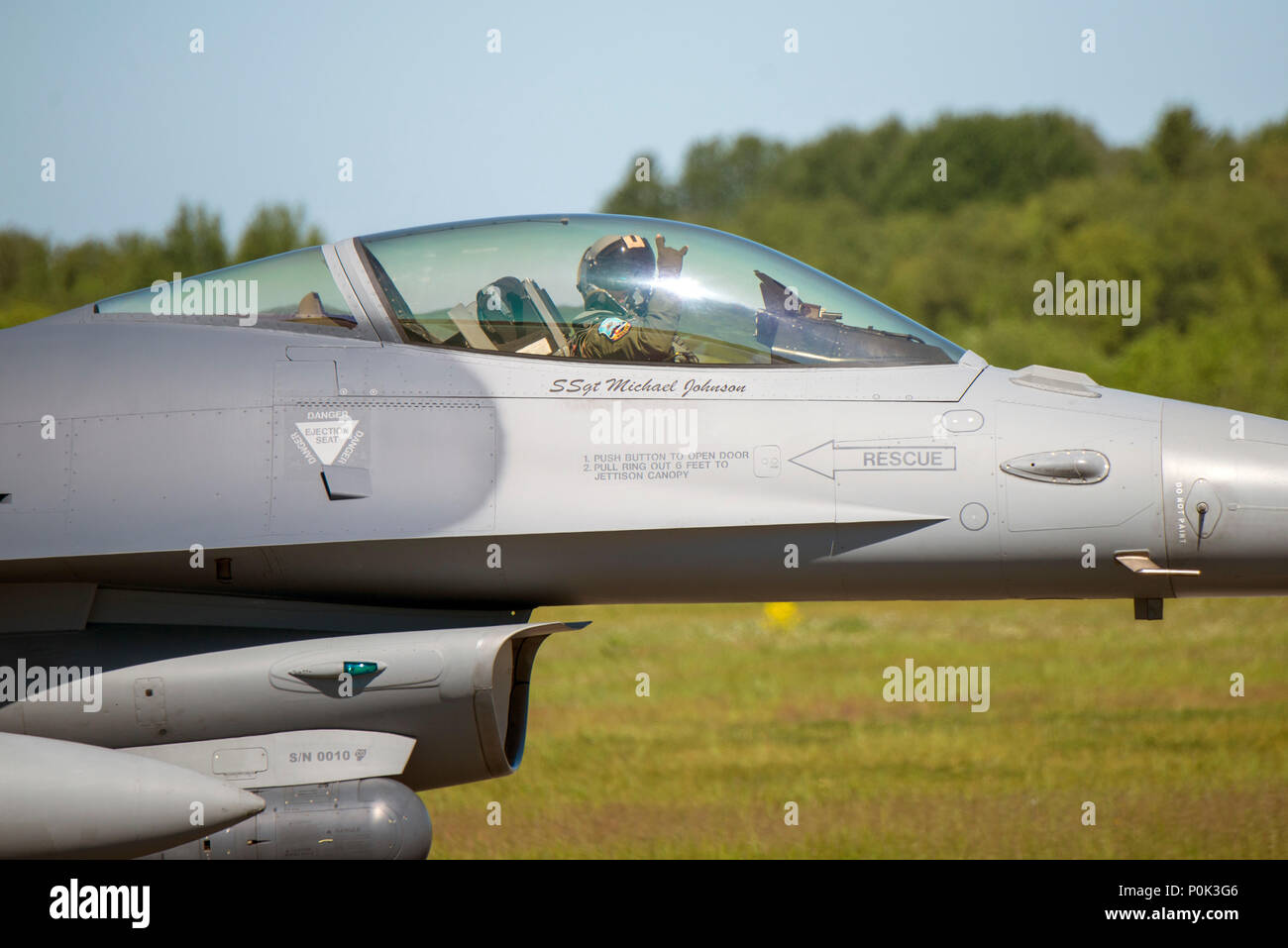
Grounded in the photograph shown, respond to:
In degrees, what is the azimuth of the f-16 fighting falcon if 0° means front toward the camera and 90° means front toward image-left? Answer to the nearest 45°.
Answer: approximately 270°
